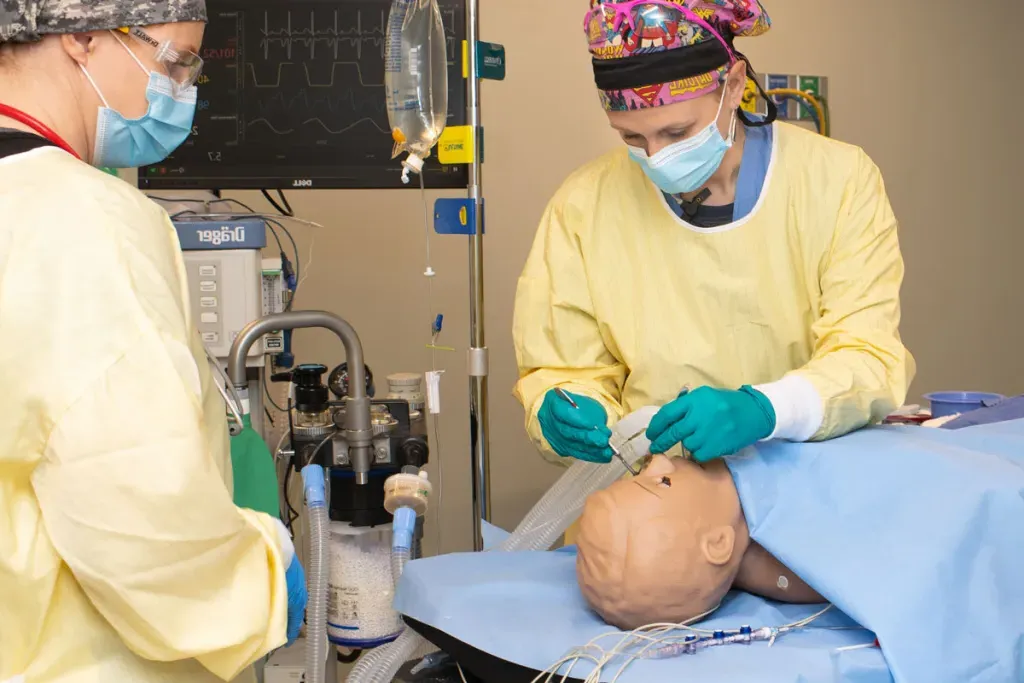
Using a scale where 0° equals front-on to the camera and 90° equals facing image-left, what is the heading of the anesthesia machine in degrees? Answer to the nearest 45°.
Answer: approximately 0°

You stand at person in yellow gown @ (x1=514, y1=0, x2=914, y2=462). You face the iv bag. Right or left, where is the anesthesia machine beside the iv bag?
left

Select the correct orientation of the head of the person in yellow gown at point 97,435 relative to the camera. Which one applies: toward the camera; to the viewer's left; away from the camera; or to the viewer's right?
to the viewer's right

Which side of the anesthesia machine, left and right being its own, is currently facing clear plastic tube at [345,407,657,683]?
left

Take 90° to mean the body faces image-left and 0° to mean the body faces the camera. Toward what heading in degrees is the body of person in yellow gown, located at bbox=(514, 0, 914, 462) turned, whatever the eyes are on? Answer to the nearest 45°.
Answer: approximately 45°

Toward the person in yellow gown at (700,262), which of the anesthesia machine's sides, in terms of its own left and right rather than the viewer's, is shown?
left

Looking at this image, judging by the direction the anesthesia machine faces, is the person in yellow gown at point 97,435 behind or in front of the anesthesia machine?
in front

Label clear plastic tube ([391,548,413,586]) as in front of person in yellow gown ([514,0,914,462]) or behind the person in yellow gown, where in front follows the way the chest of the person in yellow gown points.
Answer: in front

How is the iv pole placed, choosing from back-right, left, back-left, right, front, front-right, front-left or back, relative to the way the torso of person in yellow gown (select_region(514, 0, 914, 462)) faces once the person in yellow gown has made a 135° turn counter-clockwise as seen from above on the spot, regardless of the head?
back-left

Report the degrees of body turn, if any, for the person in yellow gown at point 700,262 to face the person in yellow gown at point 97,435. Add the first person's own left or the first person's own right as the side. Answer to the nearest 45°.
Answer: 0° — they already face them

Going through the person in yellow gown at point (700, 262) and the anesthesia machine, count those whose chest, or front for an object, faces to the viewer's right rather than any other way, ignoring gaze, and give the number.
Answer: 0

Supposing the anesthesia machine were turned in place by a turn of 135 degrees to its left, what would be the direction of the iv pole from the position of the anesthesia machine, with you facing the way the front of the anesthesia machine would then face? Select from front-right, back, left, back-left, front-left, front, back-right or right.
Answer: front
